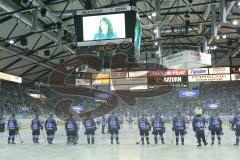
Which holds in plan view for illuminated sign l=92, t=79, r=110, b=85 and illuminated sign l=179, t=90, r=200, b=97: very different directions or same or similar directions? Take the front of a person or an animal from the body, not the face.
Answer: same or similar directions

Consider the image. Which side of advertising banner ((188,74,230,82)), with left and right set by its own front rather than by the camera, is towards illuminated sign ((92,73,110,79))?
right

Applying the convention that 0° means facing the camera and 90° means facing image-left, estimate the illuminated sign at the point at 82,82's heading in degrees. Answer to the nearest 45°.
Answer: approximately 0°

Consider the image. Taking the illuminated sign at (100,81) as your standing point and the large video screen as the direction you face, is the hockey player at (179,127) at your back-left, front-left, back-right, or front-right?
front-left

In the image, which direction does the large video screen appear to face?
toward the camera

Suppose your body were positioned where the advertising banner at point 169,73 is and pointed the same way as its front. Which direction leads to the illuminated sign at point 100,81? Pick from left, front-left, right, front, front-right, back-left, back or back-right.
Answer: right

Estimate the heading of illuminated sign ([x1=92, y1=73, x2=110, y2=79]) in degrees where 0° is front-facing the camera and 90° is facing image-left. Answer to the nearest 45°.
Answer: approximately 0°

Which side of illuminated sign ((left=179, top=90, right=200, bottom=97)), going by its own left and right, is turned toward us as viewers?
front

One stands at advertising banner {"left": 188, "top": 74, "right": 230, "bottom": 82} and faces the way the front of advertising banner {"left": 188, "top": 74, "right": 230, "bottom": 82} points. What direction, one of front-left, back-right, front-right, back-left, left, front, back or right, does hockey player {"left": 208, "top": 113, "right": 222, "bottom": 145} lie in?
front
